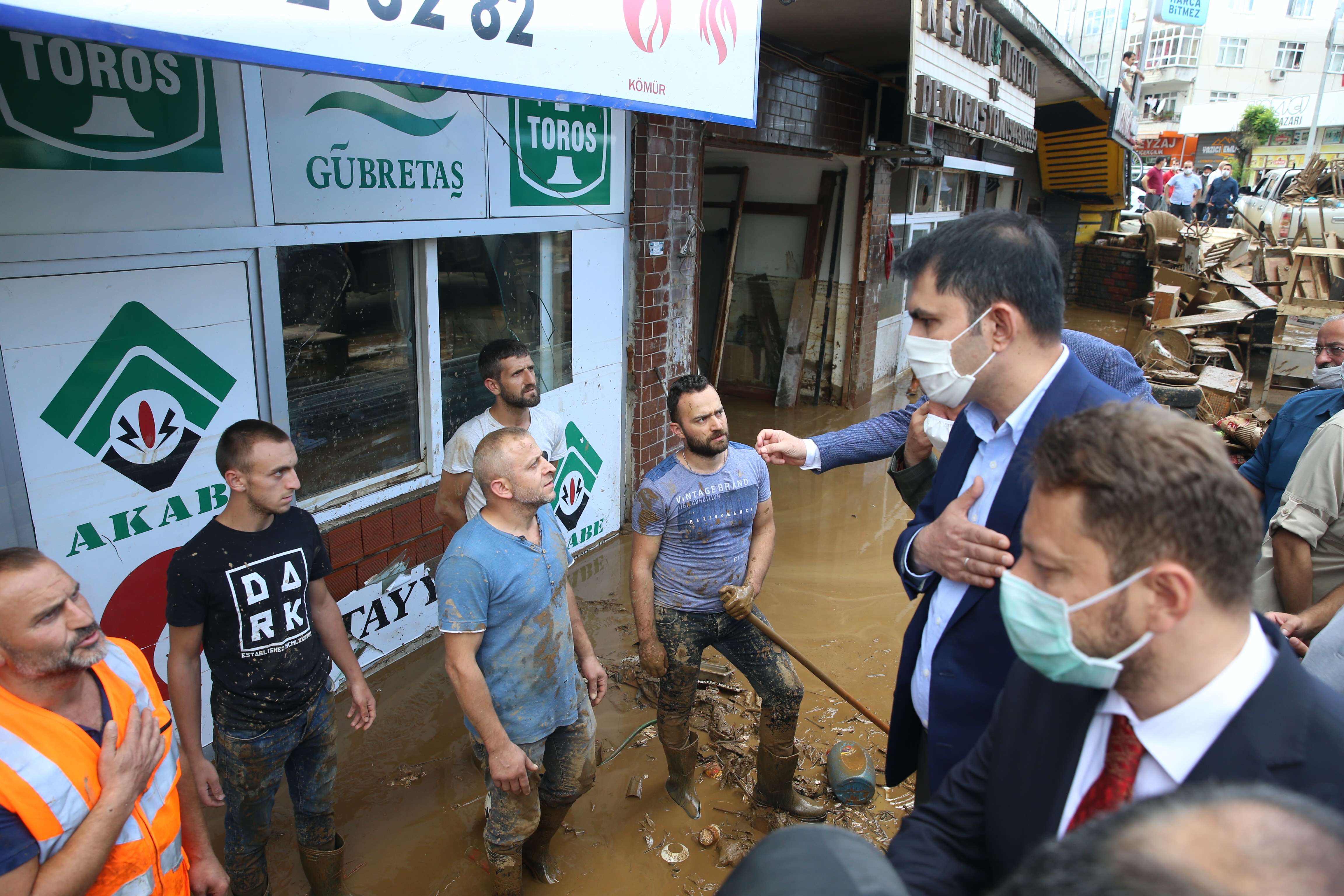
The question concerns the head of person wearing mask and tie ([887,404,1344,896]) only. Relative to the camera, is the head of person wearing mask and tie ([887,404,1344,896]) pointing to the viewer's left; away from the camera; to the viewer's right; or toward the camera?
to the viewer's left

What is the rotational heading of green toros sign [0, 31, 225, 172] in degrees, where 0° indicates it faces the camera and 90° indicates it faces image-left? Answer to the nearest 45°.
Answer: approximately 315°

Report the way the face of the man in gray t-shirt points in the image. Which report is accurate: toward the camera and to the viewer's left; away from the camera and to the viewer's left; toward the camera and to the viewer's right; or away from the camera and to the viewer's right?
toward the camera and to the viewer's right

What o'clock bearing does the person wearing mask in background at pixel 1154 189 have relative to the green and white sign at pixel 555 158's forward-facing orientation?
The person wearing mask in background is roughly at 9 o'clock from the green and white sign.

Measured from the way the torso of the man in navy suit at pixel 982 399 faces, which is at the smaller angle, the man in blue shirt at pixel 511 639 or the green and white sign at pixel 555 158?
the man in blue shirt
